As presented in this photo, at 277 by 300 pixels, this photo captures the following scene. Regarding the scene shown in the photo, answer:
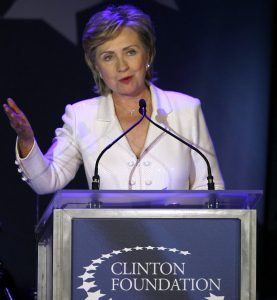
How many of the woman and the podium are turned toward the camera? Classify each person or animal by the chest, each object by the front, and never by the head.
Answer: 2

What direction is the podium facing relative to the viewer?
toward the camera

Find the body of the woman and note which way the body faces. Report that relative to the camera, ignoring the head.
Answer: toward the camera

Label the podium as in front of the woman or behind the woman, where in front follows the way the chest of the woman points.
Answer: in front

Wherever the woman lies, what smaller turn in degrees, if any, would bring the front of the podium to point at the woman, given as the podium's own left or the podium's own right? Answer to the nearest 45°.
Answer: approximately 180°
